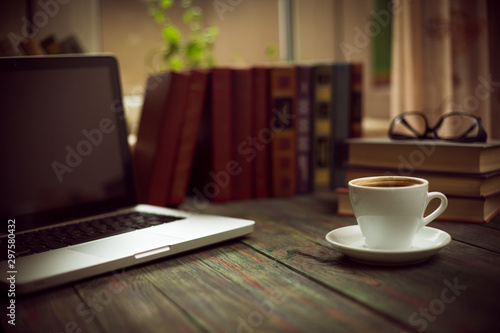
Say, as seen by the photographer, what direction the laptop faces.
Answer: facing the viewer and to the right of the viewer

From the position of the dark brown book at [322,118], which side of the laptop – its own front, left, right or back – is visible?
left
